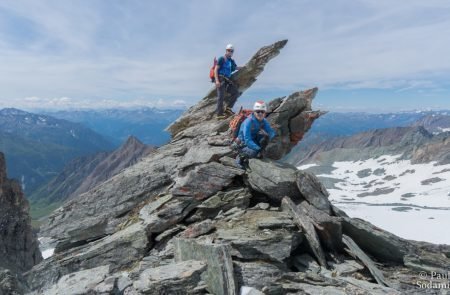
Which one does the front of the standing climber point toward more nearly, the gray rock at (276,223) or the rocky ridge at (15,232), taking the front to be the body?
the gray rock

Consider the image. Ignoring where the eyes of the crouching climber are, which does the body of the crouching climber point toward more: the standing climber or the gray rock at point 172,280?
the gray rock

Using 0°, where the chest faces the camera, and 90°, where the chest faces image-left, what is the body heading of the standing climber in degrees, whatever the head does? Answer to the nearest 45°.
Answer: approximately 315°

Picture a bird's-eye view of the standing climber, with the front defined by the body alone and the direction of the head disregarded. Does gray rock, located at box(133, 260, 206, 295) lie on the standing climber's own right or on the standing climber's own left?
on the standing climber's own right

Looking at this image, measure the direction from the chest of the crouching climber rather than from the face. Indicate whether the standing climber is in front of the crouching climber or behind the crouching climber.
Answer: behind

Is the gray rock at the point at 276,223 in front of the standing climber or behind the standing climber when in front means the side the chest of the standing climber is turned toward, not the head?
in front

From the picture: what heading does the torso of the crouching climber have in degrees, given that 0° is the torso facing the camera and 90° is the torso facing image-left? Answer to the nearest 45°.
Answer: approximately 315°
